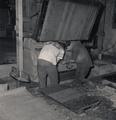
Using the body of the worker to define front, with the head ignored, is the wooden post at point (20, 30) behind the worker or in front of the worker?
in front

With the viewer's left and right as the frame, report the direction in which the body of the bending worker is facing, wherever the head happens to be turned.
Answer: facing away from the viewer and to the right of the viewer

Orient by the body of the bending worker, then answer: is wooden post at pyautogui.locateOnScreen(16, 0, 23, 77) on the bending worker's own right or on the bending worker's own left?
on the bending worker's own left
